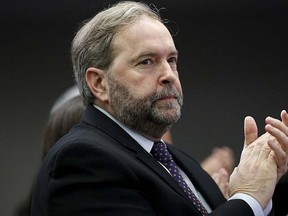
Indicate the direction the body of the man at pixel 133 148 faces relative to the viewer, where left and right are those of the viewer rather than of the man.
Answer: facing the viewer and to the right of the viewer

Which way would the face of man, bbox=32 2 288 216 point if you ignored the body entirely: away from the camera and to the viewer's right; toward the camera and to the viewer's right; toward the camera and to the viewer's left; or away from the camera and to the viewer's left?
toward the camera and to the viewer's right
